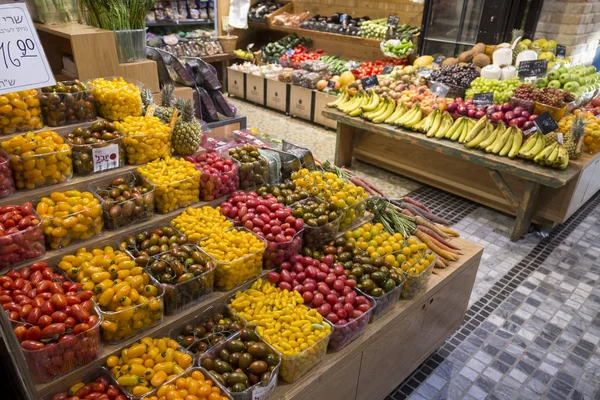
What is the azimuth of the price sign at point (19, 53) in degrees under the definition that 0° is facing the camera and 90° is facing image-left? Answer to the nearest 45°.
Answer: approximately 0°

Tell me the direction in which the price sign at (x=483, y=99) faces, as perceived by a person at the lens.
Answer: facing the viewer

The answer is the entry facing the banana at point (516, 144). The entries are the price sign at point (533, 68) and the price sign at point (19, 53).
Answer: the price sign at point (533, 68)

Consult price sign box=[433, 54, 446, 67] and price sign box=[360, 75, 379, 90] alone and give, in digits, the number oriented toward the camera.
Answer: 2

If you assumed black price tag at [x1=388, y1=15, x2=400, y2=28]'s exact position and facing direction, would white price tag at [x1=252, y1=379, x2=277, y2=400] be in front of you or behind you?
in front

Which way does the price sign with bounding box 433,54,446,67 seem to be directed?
toward the camera

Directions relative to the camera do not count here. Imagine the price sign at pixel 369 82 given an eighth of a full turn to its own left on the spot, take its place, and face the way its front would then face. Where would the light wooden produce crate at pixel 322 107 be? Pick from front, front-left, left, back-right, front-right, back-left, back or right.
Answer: back

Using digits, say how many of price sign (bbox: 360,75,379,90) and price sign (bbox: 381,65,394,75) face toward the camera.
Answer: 2

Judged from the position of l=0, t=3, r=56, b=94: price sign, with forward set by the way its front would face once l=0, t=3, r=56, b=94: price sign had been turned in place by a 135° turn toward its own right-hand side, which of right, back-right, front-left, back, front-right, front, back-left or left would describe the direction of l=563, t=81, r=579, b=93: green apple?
back-right

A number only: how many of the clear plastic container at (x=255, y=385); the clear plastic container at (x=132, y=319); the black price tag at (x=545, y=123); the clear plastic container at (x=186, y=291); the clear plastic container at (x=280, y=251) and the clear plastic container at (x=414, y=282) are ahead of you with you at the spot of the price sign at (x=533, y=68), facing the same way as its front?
6

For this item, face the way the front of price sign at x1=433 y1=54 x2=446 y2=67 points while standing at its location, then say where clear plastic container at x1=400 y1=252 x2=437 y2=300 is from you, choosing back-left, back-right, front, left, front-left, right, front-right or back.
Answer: front

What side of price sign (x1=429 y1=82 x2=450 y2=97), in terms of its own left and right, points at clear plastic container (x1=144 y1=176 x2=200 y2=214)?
front

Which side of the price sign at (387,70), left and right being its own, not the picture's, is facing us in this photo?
front

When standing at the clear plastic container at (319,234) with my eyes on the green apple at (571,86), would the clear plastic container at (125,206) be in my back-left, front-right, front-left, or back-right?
back-left

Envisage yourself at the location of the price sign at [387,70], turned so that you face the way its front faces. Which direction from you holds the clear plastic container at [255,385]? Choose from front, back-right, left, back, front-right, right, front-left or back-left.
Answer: front
